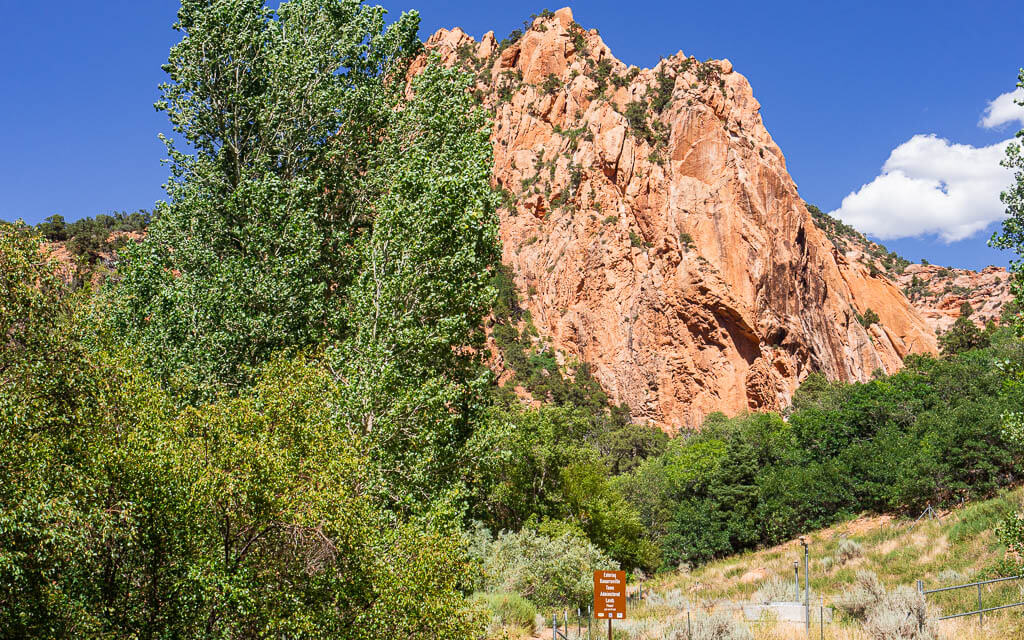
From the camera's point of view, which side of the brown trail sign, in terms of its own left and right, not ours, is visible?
front

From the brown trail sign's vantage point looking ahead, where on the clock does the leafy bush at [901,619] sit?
The leafy bush is roughly at 8 o'clock from the brown trail sign.

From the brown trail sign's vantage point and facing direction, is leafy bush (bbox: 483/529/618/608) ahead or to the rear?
to the rear

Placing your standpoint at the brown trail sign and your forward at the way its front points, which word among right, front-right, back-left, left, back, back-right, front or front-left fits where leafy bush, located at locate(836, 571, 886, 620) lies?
back-left
